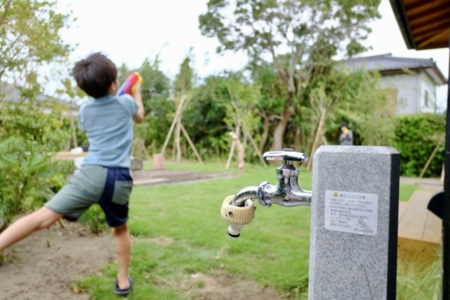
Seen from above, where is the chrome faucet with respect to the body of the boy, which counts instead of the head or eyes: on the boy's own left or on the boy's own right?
on the boy's own right

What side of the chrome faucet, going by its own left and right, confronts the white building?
right

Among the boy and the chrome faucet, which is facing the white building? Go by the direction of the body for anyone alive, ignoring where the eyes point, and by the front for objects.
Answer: the boy

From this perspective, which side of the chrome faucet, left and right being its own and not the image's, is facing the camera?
left

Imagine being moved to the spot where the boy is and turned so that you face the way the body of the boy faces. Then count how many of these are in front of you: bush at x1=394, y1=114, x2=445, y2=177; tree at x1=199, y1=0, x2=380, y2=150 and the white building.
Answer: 3

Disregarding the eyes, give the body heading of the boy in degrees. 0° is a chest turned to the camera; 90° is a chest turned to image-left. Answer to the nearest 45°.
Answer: approximately 225°

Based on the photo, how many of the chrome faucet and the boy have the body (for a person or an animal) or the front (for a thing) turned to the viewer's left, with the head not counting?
1

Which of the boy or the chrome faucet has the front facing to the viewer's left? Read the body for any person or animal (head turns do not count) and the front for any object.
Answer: the chrome faucet

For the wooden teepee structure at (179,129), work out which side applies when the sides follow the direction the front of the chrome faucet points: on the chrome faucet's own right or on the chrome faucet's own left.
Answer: on the chrome faucet's own right

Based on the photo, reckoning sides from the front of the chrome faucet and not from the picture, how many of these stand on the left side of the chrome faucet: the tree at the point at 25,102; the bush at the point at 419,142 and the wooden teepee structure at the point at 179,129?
0

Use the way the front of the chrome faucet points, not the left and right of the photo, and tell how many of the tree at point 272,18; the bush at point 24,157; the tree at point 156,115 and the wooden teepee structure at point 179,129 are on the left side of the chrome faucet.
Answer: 0

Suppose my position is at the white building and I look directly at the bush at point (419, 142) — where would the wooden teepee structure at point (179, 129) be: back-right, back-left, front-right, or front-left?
front-right

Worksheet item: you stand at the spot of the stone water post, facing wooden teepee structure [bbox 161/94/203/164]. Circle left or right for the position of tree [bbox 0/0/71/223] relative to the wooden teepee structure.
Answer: left

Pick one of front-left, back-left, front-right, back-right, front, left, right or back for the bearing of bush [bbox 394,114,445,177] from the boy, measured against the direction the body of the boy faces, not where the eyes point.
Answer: front

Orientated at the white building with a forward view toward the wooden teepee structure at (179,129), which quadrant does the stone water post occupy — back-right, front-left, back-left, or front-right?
front-left

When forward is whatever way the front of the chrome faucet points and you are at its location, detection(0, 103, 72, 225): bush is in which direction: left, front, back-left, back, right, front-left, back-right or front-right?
front-right

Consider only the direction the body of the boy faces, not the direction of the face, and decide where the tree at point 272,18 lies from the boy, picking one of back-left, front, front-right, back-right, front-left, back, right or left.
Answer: front
